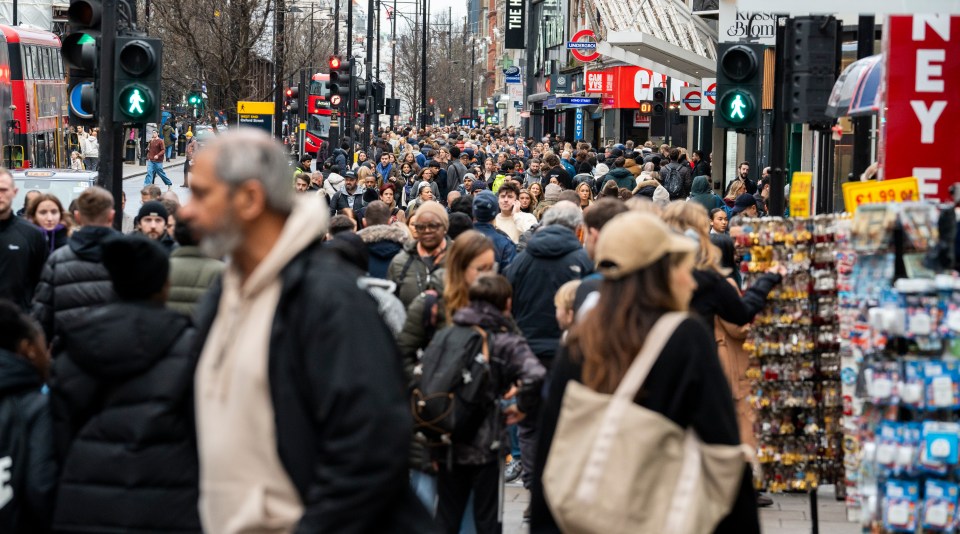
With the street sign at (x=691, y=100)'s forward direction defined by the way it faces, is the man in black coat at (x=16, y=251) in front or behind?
in front

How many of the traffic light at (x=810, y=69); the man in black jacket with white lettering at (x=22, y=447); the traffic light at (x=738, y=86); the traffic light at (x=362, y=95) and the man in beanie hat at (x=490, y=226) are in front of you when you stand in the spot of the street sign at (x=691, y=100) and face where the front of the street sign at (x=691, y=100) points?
4

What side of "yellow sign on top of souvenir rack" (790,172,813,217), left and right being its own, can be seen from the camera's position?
front

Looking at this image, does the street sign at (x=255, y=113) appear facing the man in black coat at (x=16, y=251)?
yes

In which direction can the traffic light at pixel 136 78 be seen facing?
toward the camera

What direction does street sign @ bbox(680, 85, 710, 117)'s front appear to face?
toward the camera

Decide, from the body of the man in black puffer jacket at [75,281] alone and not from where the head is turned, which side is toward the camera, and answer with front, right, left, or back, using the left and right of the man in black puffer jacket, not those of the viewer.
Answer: back

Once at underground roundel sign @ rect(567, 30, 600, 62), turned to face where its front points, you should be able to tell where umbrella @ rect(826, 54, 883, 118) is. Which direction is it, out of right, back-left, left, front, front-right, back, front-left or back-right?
front

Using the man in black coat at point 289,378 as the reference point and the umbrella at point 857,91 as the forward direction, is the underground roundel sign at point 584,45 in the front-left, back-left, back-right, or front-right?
front-left

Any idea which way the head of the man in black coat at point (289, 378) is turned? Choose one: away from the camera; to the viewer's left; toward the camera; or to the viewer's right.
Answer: to the viewer's left

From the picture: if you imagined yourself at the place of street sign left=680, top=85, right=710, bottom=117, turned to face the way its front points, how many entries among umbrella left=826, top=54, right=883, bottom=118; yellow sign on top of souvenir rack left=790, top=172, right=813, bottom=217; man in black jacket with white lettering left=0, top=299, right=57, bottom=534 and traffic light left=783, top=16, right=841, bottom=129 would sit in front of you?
4

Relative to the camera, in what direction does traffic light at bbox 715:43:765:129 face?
facing the viewer

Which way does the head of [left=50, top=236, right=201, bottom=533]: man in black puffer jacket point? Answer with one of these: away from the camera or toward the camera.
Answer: away from the camera
